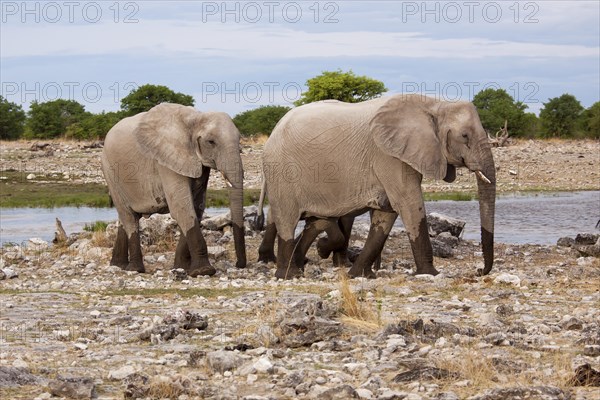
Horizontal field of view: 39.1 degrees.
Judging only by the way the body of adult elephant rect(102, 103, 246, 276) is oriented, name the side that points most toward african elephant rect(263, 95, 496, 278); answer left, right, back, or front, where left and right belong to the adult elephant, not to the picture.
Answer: front

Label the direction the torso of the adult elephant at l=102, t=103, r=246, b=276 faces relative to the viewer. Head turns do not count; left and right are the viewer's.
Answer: facing the viewer and to the right of the viewer

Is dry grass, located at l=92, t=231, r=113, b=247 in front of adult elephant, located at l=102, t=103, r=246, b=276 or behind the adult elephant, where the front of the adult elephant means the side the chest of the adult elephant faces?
behind

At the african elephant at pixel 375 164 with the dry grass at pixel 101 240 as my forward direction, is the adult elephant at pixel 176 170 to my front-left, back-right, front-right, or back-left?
front-left

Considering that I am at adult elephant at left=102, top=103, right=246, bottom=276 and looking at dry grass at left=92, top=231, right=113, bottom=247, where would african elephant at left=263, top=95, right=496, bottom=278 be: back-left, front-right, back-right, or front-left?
back-right

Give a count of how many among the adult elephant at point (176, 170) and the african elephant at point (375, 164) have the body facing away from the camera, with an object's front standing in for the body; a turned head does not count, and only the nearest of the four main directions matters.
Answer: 0

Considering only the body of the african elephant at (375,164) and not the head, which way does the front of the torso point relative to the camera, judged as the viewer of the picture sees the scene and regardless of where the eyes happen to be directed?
to the viewer's right

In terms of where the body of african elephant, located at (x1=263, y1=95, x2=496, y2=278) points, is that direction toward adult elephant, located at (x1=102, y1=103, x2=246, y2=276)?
no

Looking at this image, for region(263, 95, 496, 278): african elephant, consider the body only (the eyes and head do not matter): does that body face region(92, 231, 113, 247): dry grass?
no

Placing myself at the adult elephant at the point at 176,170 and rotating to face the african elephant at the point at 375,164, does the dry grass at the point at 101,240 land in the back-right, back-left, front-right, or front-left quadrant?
back-left

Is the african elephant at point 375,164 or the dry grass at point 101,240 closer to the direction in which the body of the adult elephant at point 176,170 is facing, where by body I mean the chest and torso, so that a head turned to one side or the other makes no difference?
the african elephant
